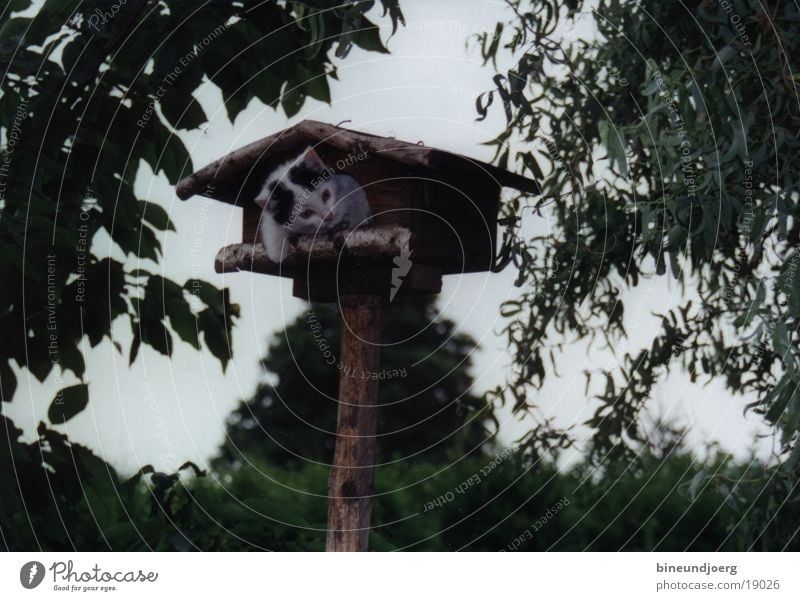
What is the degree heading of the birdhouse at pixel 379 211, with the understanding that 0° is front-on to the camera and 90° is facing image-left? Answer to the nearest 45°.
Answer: approximately 45°
